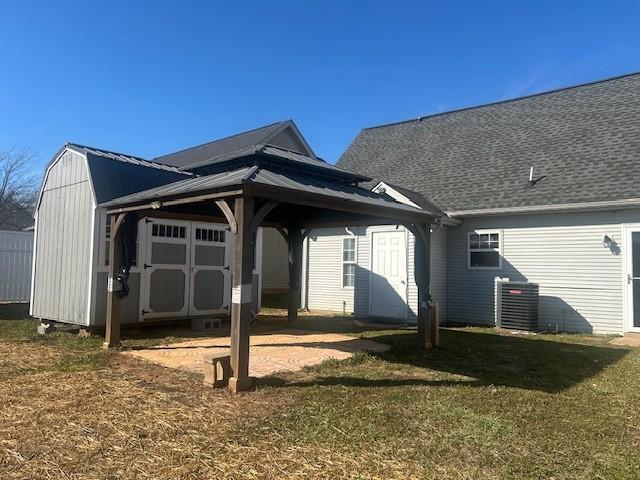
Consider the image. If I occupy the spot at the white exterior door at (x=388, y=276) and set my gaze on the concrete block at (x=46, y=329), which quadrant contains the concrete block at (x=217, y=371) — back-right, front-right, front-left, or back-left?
front-left

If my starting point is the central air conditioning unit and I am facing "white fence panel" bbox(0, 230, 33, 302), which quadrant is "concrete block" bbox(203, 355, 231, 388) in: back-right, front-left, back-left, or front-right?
front-left

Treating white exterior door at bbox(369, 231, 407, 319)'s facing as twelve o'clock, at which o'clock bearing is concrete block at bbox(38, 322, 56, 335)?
The concrete block is roughly at 2 o'clock from the white exterior door.

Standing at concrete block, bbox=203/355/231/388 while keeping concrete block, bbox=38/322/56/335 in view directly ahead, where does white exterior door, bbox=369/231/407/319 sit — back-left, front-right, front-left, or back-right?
front-right

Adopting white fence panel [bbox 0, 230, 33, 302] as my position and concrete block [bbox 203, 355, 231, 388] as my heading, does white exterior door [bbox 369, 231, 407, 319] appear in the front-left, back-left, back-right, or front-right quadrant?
front-left

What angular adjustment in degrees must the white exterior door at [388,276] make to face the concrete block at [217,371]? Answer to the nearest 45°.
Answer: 0° — it already faces it

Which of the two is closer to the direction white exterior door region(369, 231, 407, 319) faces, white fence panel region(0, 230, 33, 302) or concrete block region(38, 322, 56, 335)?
the concrete block

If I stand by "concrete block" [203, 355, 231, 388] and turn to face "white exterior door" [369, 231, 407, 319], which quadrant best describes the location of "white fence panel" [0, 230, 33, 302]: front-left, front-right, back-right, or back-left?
front-left

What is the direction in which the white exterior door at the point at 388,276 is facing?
toward the camera

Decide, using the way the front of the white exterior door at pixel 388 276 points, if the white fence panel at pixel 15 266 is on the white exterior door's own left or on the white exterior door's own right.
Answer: on the white exterior door's own right

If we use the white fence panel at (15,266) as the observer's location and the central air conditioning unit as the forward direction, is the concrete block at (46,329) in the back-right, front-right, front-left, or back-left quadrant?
front-right
